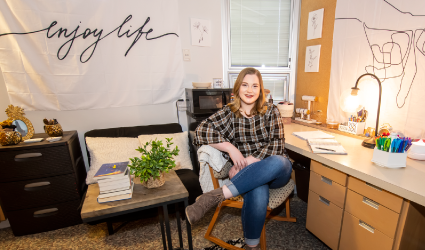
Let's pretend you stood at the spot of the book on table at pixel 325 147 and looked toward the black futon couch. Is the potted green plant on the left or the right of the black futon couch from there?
left

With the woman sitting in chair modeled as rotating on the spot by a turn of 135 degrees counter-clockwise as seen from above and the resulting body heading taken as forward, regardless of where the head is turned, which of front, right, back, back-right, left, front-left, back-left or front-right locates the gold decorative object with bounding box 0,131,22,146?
back-left

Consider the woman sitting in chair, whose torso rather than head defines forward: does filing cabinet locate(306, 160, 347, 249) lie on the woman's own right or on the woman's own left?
on the woman's own left

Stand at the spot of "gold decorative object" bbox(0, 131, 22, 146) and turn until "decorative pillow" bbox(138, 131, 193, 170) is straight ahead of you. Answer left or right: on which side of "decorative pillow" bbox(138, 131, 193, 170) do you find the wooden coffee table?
right

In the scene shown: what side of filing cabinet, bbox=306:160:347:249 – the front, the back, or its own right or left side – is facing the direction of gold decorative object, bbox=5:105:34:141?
front

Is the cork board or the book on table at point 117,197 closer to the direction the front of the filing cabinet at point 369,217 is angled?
the book on table

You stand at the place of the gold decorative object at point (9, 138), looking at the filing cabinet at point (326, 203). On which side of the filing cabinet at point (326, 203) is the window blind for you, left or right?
left

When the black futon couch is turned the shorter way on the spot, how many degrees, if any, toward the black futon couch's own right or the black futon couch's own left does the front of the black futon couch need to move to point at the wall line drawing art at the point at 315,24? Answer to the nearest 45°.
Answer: approximately 90° to the black futon couch's own left

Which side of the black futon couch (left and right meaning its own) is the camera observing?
front

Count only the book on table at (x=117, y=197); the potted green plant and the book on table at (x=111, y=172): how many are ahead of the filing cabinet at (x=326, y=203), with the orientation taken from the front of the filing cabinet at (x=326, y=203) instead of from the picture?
3

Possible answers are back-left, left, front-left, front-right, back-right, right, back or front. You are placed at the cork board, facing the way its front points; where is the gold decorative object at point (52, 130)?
front

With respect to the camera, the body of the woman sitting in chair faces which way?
toward the camera
